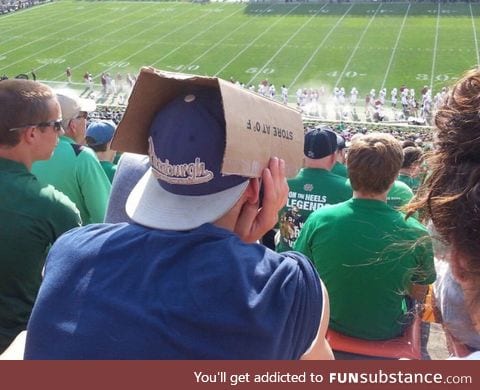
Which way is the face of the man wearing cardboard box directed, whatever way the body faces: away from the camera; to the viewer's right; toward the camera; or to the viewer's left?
away from the camera

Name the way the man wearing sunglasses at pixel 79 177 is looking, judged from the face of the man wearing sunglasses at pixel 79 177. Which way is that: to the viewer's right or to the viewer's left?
to the viewer's right

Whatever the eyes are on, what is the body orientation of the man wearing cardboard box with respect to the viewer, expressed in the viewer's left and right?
facing away from the viewer

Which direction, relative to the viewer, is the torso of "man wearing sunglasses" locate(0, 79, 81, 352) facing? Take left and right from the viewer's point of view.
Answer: facing away from the viewer and to the right of the viewer

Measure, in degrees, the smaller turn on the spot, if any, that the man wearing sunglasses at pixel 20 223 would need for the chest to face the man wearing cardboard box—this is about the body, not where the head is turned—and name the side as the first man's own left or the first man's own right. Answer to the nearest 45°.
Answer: approximately 135° to the first man's own right

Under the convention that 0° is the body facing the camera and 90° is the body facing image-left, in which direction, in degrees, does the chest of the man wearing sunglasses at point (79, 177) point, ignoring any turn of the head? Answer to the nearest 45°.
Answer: approximately 225°
